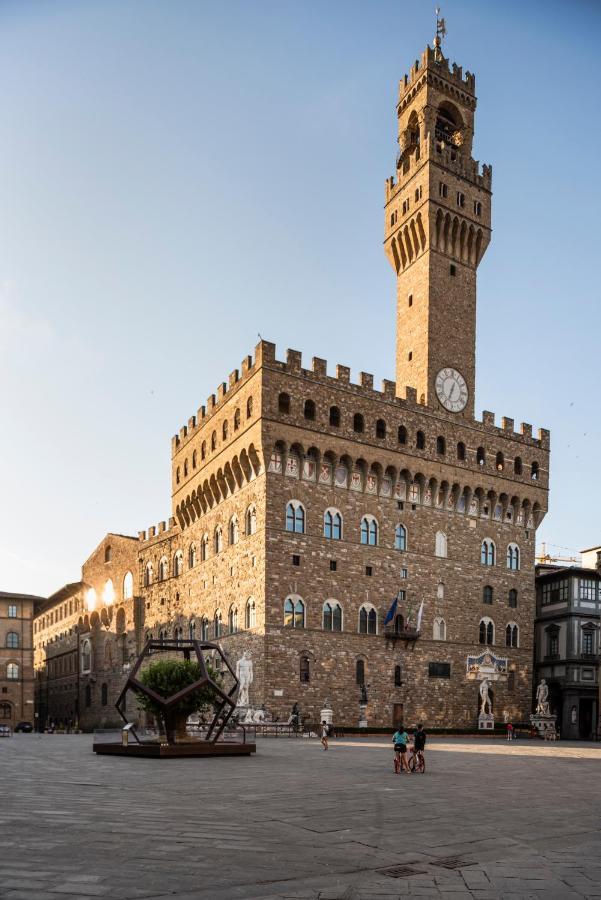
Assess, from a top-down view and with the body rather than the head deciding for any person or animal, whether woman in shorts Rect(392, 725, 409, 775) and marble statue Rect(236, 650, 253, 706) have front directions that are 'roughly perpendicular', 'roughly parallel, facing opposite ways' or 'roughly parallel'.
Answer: roughly parallel, facing opposite ways

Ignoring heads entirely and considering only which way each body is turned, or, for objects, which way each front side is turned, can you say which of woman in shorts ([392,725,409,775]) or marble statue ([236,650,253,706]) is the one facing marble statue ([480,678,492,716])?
the woman in shorts

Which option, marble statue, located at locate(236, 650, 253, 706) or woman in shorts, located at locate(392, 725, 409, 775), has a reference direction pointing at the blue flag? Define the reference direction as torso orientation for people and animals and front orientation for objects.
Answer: the woman in shorts

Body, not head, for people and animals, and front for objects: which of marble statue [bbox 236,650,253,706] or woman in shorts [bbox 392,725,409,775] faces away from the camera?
the woman in shorts

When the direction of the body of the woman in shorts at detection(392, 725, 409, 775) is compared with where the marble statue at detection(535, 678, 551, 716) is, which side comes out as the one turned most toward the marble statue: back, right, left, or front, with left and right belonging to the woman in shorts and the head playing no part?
front

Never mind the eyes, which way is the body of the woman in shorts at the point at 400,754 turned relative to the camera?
away from the camera

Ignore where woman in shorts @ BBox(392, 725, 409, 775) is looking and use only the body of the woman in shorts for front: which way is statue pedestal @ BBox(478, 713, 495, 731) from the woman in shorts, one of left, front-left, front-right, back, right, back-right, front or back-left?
front

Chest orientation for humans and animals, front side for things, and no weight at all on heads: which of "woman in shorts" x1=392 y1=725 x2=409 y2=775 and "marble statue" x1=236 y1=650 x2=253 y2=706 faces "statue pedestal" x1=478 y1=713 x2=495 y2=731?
the woman in shorts

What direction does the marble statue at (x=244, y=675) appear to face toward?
toward the camera

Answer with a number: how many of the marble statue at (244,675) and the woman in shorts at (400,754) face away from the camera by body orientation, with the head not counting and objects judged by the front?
1
